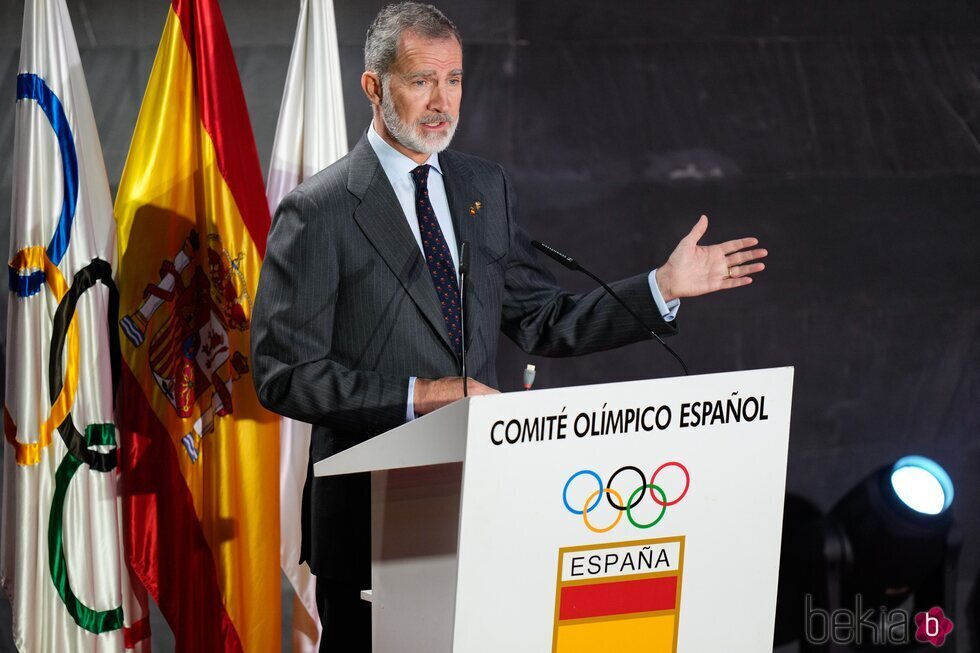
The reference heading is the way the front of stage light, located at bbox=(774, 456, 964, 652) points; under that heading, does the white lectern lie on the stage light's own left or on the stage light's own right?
on the stage light's own right

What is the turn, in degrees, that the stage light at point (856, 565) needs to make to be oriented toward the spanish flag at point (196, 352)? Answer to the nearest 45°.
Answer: approximately 90° to its right

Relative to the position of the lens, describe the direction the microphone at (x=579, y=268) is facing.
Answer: facing to the left of the viewer

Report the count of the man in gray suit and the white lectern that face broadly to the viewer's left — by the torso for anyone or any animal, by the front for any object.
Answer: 0
